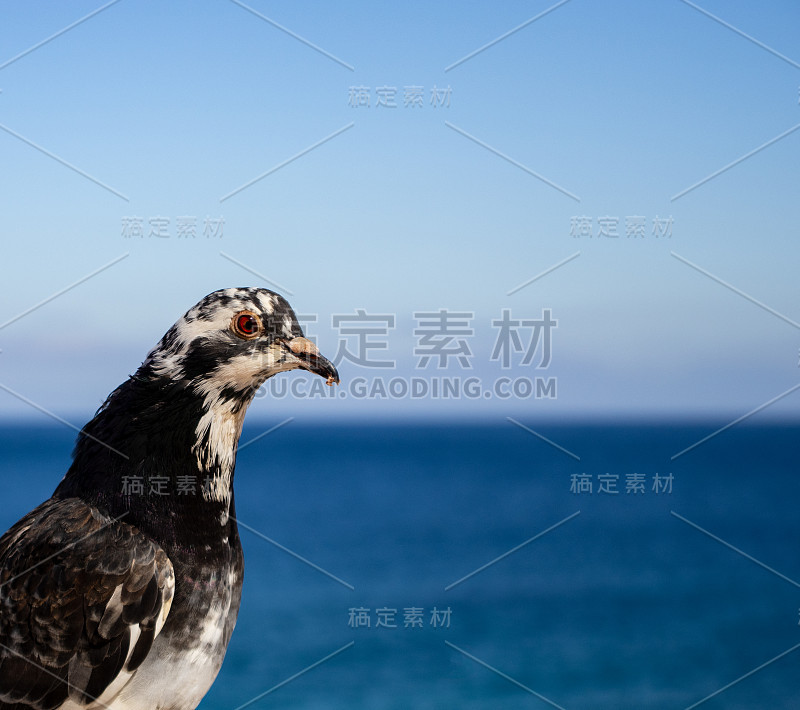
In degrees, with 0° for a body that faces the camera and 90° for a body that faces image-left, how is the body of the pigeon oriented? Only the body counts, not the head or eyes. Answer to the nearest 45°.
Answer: approximately 270°
